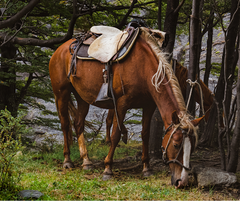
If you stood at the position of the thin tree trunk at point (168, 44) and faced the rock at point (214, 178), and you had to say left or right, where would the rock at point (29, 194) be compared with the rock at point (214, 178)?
right

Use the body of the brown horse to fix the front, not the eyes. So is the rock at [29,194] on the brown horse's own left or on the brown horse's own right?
on the brown horse's own right

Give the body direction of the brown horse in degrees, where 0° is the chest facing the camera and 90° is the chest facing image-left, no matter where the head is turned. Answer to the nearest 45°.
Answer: approximately 315°

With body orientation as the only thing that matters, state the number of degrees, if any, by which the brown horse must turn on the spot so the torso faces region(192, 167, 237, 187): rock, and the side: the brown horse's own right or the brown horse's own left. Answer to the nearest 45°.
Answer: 0° — it already faces it

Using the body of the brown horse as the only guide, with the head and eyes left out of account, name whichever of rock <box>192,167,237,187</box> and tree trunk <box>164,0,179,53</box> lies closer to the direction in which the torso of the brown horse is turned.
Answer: the rock
